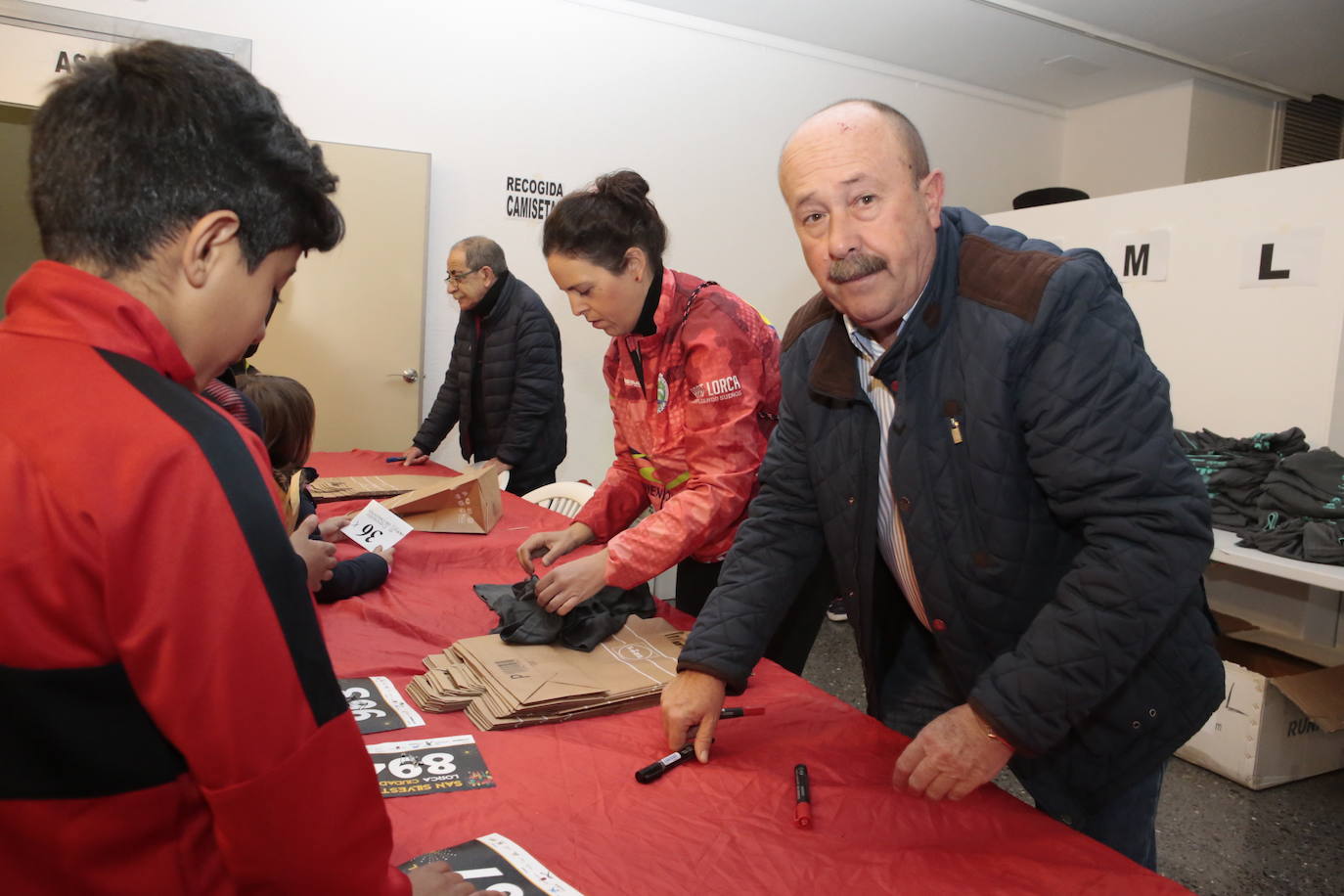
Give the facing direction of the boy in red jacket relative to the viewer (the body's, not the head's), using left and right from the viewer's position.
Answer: facing away from the viewer and to the right of the viewer

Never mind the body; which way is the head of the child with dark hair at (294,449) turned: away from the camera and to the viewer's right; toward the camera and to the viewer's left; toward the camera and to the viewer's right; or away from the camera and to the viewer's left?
away from the camera and to the viewer's right

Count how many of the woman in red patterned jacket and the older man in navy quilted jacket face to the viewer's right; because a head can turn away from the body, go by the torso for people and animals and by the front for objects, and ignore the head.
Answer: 0

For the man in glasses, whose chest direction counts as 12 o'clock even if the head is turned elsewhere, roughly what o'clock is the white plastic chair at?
The white plastic chair is roughly at 10 o'clock from the man in glasses.

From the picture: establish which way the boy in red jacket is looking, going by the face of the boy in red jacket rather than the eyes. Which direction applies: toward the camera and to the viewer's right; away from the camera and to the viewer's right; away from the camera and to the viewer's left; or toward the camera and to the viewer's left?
away from the camera and to the viewer's right

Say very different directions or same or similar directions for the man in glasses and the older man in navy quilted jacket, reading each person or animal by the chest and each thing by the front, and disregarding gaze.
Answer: same or similar directions

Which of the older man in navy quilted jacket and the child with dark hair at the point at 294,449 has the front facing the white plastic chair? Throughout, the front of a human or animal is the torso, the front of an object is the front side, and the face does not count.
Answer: the child with dark hair

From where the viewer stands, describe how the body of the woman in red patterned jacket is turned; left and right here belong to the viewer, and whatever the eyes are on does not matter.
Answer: facing the viewer and to the left of the viewer

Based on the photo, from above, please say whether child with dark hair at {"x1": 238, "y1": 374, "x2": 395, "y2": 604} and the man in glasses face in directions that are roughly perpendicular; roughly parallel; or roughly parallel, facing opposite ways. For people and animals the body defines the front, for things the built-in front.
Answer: roughly parallel, facing opposite ways

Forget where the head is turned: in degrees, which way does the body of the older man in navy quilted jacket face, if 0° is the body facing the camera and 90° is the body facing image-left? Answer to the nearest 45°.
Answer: approximately 45°

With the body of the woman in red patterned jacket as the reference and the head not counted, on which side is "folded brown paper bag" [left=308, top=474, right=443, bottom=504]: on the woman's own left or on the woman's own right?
on the woman's own right

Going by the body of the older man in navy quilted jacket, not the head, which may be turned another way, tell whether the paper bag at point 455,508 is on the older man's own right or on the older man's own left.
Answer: on the older man's own right

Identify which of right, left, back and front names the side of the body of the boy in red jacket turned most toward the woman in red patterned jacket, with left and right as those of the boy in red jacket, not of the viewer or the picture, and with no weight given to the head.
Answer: front

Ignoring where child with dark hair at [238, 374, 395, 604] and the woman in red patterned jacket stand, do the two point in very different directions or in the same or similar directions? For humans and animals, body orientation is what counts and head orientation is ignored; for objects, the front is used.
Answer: very different directions

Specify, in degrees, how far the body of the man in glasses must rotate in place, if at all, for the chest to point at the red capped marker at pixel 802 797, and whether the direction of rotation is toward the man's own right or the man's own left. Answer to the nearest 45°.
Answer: approximately 45° to the man's own left

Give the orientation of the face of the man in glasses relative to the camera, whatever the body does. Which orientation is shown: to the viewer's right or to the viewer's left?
to the viewer's left

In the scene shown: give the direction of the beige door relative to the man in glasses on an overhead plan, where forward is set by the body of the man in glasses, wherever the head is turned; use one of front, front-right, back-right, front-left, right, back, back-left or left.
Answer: right

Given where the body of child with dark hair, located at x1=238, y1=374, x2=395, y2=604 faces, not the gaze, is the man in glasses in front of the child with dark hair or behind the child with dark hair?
in front

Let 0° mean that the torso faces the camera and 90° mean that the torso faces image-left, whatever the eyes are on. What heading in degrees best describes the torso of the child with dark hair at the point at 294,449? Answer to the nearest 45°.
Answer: approximately 225°
